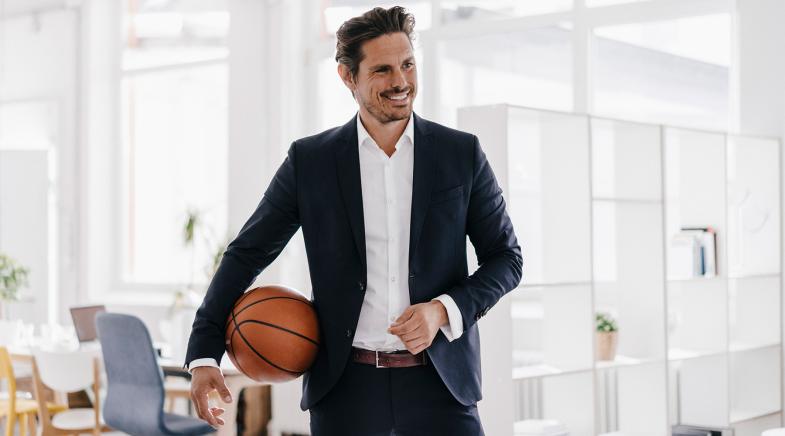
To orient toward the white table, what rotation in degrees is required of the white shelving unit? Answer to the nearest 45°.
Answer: approximately 135° to its right

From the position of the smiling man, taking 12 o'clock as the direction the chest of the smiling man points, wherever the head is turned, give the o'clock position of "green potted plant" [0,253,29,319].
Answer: The green potted plant is roughly at 5 o'clock from the smiling man.

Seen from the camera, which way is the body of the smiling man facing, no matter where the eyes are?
toward the camera

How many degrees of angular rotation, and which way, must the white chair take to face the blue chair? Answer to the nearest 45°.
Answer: approximately 135° to its right

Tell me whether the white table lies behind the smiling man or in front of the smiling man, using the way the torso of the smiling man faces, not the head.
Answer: behind

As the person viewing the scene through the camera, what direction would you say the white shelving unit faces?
facing the viewer and to the right of the viewer

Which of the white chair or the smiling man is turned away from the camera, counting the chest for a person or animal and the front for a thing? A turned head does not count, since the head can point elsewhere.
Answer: the white chair

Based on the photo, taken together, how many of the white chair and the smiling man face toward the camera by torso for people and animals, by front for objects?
1

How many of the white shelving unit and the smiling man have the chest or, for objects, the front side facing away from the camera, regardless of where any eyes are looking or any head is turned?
0

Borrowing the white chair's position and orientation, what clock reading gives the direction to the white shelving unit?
The white shelving unit is roughly at 4 o'clock from the white chair.

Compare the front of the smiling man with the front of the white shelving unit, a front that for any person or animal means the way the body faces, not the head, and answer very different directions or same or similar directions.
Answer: same or similar directions

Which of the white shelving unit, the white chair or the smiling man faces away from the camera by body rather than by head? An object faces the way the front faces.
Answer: the white chair

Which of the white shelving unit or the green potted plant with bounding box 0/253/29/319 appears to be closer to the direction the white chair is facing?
the green potted plant

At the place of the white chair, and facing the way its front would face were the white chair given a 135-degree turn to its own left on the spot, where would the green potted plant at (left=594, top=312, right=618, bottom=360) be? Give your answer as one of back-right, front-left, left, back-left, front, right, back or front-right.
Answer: left

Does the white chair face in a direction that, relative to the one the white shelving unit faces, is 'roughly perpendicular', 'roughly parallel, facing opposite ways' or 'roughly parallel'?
roughly parallel, facing opposite ways

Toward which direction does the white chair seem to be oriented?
away from the camera

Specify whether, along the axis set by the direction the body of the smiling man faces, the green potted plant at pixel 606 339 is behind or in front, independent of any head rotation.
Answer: behind
